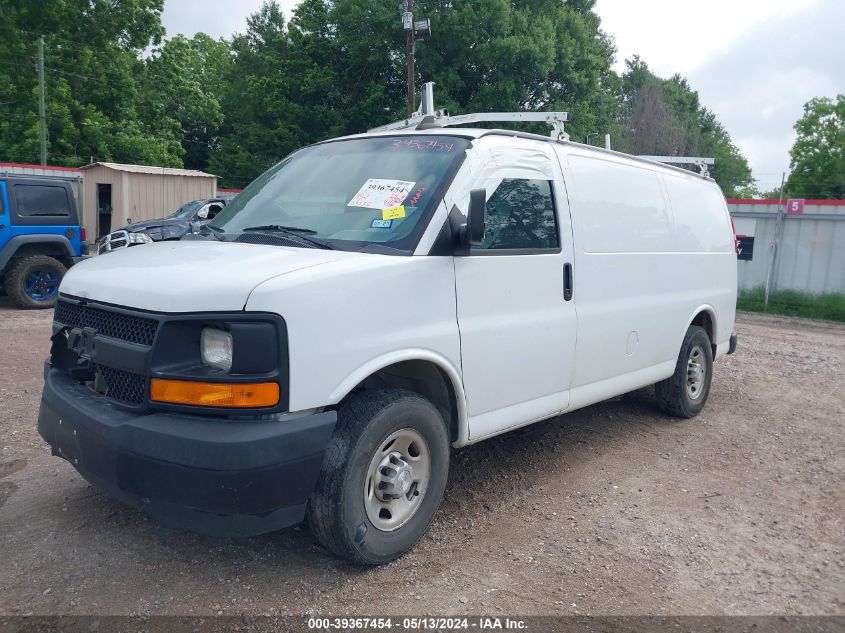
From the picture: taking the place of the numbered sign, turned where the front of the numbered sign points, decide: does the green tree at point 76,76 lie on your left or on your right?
on your right

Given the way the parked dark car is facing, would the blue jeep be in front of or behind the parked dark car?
in front

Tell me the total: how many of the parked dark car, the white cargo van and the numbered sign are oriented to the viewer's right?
0

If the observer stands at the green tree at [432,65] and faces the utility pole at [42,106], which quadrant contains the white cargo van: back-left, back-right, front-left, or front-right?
front-left

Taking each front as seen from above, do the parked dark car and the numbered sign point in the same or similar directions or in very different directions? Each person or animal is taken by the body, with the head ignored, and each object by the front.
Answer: same or similar directions

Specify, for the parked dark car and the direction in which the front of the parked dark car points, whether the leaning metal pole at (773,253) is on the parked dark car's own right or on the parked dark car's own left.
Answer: on the parked dark car's own left

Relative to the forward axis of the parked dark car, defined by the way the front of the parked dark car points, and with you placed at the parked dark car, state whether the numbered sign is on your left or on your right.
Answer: on your left

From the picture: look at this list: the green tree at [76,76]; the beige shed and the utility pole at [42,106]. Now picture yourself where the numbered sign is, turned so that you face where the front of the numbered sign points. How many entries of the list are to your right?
3

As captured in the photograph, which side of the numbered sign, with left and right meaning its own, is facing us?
front

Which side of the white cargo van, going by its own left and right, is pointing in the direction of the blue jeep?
right

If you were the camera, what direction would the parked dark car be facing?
facing the viewer and to the left of the viewer

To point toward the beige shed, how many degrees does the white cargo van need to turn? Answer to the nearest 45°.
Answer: approximately 90° to its right

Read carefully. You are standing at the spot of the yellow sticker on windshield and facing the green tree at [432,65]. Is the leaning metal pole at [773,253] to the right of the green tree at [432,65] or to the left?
right

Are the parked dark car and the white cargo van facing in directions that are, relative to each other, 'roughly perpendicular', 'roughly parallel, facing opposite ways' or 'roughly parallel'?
roughly parallel

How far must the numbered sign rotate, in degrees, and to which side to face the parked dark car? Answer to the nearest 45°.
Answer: approximately 45° to its right

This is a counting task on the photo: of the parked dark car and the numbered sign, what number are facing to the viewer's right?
0

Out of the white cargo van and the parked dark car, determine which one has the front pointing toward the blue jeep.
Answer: the parked dark car
